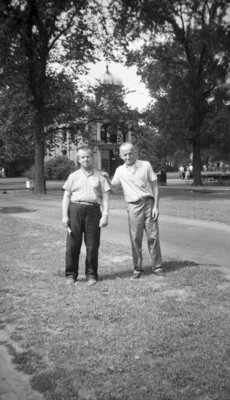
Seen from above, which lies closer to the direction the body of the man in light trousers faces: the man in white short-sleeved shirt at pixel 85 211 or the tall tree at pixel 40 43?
the man in white short-sleeved shirt

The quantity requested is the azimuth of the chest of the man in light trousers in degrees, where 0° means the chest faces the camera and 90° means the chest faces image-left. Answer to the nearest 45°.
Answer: approximately 0°

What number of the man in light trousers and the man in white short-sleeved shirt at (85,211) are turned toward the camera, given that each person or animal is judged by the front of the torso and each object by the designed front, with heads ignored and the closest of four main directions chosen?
2

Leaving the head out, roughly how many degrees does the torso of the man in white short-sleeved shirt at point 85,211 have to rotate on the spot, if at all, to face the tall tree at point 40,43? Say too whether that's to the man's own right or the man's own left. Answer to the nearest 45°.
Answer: approximately 180°

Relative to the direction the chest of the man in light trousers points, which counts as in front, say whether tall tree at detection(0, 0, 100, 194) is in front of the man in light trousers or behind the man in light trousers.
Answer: behind

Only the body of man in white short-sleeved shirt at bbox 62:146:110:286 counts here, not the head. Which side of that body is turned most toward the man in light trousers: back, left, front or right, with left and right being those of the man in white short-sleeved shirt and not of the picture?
left

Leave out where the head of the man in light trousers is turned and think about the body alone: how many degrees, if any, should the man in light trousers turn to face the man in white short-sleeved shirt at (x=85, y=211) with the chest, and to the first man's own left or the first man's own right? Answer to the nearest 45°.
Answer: approximately 90° to the first man's own right

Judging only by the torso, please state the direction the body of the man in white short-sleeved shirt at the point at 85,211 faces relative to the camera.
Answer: toward the camera
